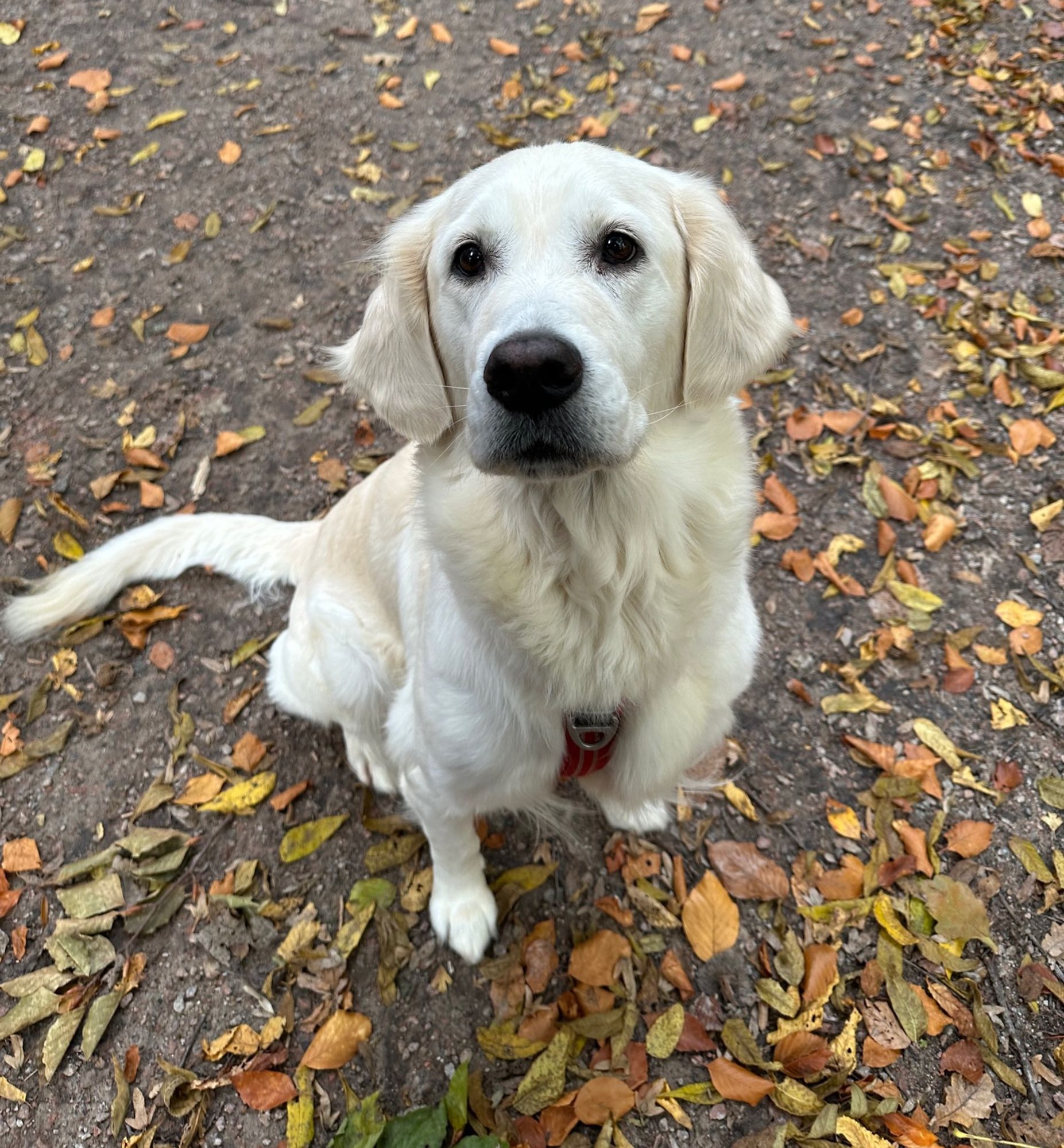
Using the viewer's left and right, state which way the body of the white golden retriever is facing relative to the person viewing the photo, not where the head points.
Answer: facing the viewer and to the right of the viewer

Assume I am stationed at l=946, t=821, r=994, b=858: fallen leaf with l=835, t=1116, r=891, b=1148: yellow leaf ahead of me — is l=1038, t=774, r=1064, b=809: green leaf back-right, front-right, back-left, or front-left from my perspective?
back-left

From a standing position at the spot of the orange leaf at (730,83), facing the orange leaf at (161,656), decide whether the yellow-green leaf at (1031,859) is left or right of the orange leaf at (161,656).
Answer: left

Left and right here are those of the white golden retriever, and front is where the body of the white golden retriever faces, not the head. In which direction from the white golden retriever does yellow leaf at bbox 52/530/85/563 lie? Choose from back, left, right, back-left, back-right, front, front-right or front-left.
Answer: back
